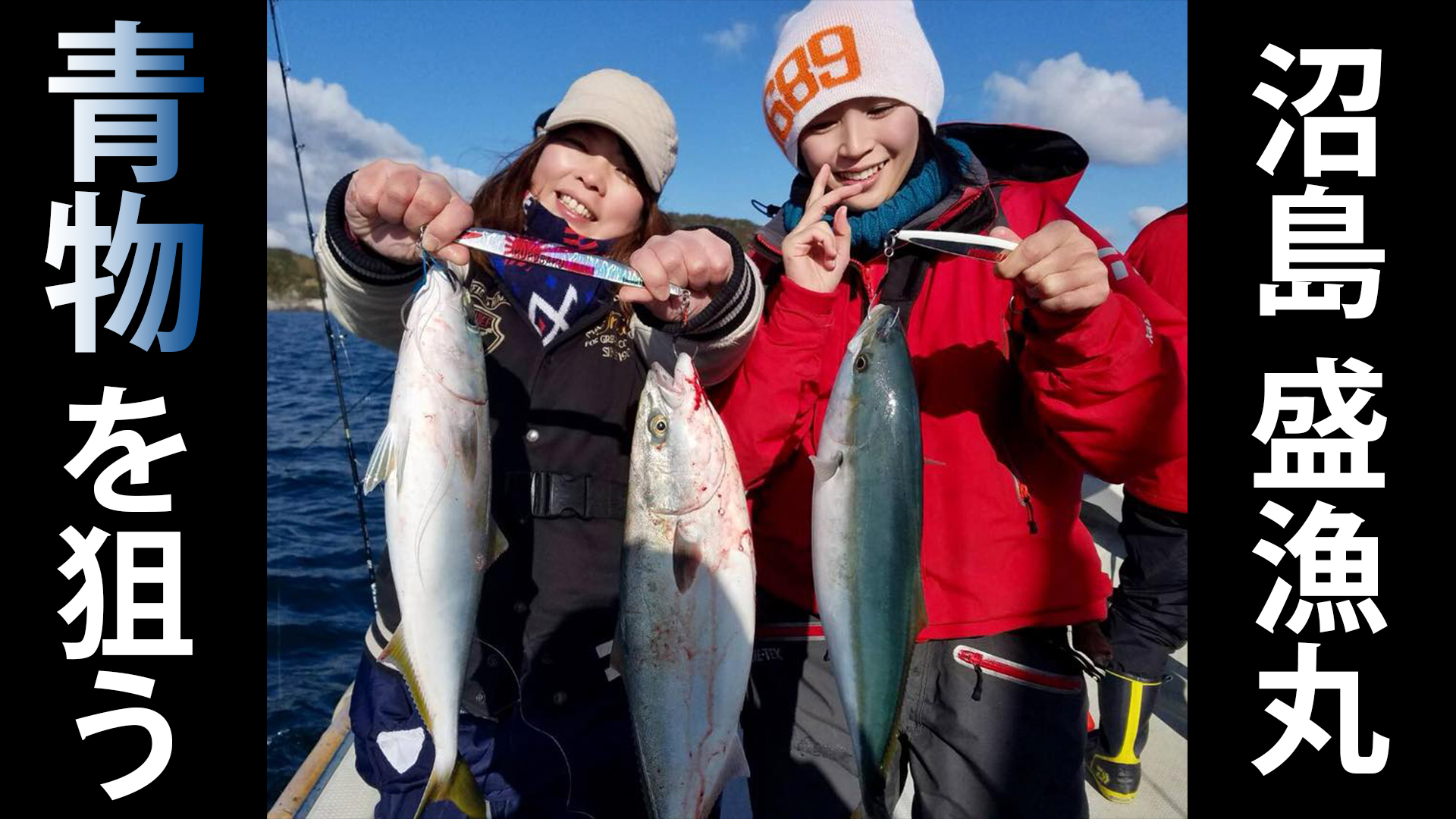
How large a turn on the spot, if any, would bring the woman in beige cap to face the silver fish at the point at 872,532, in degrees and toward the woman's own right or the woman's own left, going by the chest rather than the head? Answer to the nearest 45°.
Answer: approximately 45° to the woman's own left

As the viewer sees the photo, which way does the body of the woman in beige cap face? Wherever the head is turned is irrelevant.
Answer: toward the camera

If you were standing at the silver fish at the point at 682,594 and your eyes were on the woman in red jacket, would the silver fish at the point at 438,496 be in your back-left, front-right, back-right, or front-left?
back-left

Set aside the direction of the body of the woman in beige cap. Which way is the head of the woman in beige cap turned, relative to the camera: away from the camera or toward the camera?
toward the camera

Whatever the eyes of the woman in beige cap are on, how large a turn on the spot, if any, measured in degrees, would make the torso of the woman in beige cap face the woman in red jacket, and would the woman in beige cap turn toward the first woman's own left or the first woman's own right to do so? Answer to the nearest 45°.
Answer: approximately 90° to the first woman's own left
